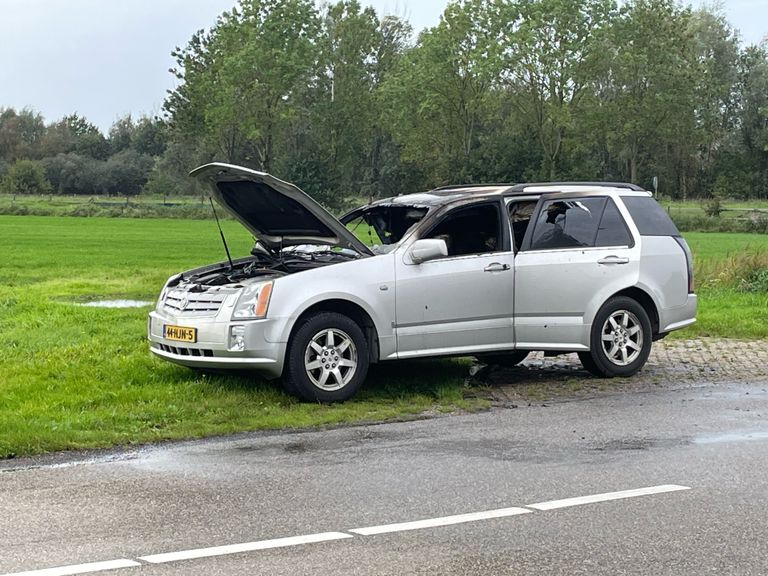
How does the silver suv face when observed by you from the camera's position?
facing the viewer and to the left of the viewer
